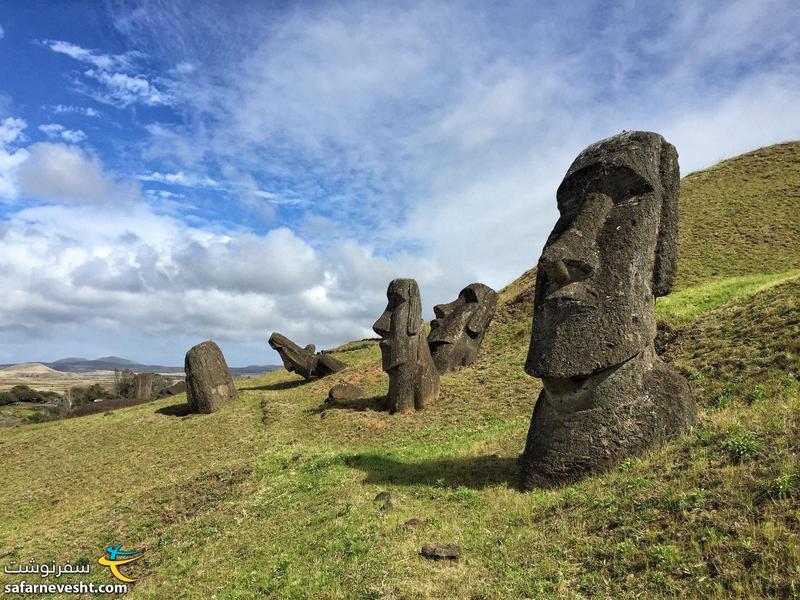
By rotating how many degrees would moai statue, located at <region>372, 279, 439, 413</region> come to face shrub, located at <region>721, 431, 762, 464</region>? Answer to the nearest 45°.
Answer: approximately 90° to its left

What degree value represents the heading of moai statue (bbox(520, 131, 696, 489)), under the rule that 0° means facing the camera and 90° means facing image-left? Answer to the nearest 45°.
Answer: approximately 45°

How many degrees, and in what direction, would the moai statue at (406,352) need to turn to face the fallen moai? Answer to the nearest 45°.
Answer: approximately 45° to its right

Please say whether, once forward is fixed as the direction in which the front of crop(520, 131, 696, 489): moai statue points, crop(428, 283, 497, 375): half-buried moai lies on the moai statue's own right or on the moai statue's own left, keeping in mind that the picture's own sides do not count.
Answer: on the moai statue's own right

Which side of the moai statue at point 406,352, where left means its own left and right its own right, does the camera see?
left

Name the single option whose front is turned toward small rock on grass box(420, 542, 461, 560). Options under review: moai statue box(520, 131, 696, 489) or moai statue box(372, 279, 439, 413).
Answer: moai statue box(520, 131, 696, 489)

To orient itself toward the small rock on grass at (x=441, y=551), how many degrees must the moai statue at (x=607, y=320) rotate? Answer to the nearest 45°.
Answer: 0° — it already faces it

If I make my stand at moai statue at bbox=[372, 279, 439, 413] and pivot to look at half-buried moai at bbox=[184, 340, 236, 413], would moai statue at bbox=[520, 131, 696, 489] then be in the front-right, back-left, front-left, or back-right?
back-left

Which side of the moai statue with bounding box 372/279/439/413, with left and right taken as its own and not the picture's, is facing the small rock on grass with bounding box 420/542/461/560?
left
